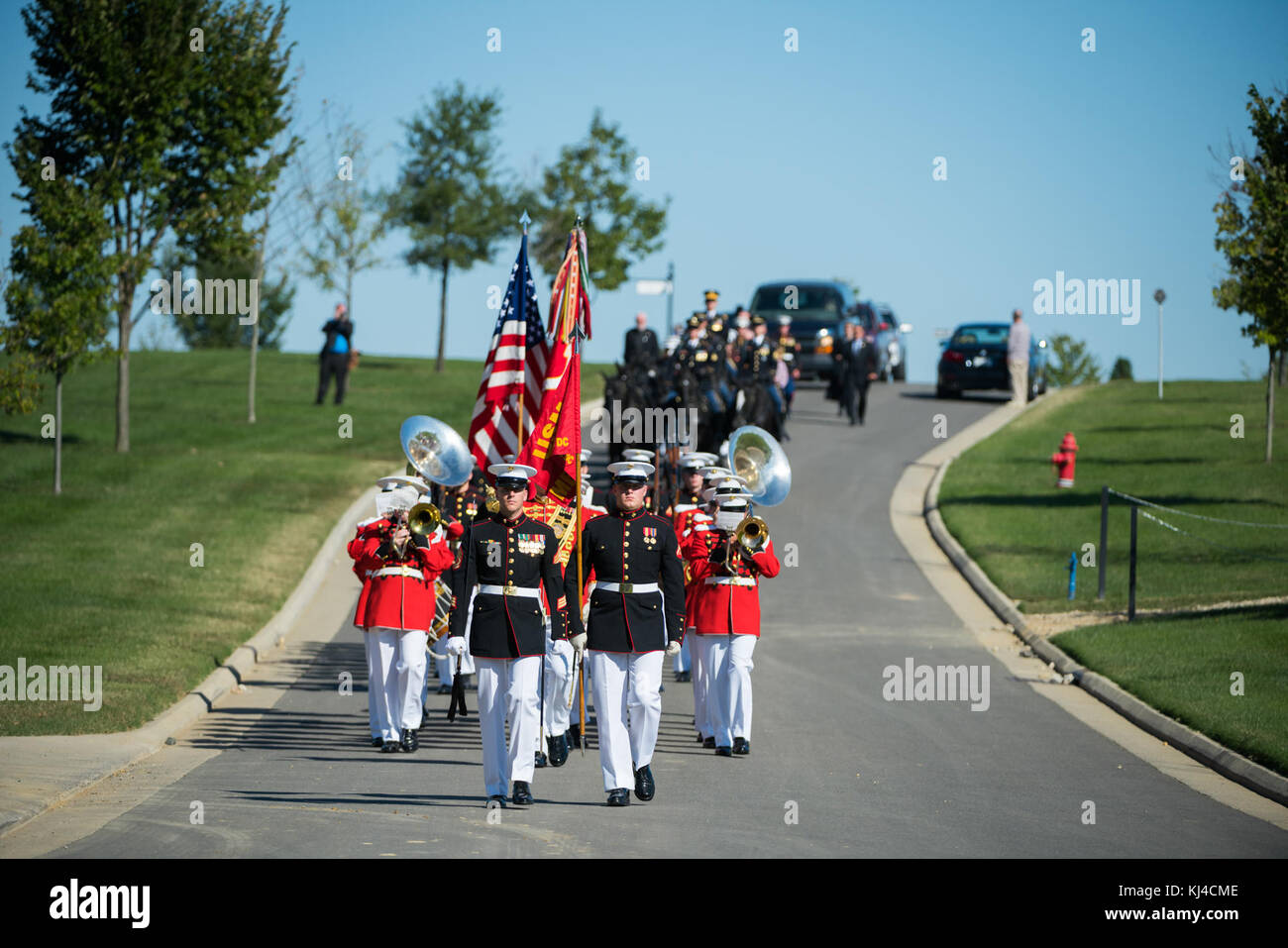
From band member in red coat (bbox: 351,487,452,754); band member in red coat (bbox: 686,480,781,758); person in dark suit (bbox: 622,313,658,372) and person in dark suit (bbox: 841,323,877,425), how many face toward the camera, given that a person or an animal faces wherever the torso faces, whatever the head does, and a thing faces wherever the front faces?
4

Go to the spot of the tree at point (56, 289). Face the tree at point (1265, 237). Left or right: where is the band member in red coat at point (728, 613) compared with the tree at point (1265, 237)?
right

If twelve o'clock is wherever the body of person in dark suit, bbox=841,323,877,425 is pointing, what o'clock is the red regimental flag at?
The red regimental flag is roughly at 12 o'clock from the person in dark suit.

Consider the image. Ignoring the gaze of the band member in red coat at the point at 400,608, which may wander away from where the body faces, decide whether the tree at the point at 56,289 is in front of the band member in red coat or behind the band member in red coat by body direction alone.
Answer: behind

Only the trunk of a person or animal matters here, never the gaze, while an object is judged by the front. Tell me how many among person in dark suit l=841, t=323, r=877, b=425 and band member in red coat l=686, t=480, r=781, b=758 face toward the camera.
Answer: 2

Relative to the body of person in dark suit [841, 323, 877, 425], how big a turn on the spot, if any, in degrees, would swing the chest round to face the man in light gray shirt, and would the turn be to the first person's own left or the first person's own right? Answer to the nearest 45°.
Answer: approximately 135° to the first person's own left

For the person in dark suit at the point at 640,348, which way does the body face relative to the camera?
toward the camera

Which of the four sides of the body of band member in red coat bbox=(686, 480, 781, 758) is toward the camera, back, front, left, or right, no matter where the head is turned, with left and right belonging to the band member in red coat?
front

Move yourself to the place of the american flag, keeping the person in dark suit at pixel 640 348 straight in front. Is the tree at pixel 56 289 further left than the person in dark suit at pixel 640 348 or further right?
left

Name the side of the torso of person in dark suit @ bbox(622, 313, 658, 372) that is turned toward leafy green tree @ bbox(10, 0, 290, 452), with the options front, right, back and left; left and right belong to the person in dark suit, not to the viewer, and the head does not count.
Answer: right

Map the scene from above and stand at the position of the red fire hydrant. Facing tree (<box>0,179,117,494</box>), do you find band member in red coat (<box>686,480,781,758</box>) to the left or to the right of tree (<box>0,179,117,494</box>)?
left

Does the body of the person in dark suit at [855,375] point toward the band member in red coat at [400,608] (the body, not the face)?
yes

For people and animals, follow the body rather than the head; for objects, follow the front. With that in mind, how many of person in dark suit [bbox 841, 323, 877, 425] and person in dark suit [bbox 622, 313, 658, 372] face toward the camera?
2

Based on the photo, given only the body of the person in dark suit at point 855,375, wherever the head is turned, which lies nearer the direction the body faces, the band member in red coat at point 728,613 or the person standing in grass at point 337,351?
the band member in red coat

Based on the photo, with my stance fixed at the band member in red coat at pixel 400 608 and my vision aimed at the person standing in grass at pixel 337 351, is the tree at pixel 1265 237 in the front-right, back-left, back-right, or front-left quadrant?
front-right
